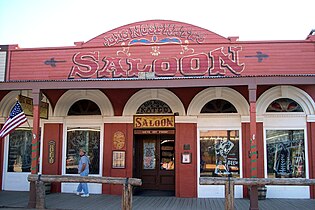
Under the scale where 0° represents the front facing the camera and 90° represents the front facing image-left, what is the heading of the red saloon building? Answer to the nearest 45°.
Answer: approximately 0°
